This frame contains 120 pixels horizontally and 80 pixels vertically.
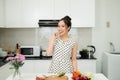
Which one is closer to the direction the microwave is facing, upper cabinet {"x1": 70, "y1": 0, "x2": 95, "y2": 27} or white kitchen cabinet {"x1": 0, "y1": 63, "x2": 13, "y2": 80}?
the white kitchen cabinet

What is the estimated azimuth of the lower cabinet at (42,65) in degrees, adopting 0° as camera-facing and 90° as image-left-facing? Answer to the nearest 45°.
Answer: approximately 0°

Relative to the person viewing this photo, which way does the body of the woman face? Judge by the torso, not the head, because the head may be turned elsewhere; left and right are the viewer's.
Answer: facing the viewer

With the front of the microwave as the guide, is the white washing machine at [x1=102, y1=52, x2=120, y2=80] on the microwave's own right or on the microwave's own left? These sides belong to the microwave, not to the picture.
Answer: on the microwave's own left

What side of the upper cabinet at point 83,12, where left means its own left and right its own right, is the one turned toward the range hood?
right

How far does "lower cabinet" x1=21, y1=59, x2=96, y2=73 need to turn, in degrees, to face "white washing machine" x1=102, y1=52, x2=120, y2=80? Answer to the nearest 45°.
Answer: approximately 90° to its left
